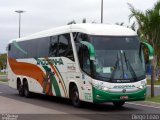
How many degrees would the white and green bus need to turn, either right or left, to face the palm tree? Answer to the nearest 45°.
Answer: approximately 90° to its left

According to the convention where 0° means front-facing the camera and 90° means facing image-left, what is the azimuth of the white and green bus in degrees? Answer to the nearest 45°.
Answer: approximately 315°
